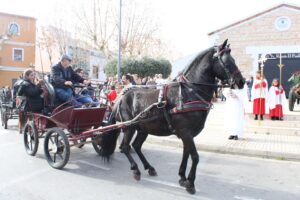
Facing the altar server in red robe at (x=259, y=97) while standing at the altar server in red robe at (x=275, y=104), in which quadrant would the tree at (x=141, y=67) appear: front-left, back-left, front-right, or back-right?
front-right

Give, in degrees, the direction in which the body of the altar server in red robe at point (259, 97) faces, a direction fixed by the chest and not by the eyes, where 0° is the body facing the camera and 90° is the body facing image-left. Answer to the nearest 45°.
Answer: approximately 0°

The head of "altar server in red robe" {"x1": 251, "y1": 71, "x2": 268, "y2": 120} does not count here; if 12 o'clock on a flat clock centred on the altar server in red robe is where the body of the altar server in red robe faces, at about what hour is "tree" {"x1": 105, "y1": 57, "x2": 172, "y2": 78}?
The tree is roughly at 5 o'clock from the altar server in red robe.

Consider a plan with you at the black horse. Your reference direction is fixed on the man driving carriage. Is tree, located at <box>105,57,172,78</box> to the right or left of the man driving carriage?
right

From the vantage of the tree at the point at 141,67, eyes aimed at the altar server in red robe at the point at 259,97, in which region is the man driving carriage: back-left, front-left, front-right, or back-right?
front-right

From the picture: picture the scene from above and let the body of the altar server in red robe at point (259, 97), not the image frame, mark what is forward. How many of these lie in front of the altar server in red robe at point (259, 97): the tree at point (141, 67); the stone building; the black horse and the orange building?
1

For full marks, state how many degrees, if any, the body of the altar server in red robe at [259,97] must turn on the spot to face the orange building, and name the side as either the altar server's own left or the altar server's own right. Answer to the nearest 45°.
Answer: approximately 135° to the altar server's own right

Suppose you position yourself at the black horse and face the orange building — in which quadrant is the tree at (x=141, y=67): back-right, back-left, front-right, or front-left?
front-right

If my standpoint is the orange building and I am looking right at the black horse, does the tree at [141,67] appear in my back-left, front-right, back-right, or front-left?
front-left

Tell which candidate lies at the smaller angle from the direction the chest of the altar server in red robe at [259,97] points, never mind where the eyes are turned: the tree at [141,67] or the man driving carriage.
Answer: the man driving carriage

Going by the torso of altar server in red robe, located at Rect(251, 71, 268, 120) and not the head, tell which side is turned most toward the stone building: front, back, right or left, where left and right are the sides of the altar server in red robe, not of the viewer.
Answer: back

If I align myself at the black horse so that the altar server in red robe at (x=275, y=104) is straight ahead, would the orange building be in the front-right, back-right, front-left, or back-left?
front-left

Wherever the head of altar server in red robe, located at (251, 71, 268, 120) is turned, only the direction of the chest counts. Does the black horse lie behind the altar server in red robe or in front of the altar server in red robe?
in front

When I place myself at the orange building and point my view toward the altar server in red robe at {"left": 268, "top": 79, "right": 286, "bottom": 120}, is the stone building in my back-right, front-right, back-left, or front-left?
front-left

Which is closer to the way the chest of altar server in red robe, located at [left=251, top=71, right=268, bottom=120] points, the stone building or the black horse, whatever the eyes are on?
the black horse
